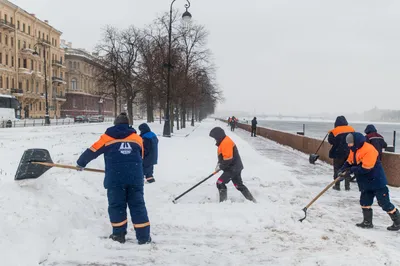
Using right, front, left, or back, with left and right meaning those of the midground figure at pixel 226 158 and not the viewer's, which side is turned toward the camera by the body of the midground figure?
left

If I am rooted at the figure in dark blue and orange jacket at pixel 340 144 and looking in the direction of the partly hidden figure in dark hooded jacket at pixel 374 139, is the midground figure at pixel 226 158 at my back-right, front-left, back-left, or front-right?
back-right

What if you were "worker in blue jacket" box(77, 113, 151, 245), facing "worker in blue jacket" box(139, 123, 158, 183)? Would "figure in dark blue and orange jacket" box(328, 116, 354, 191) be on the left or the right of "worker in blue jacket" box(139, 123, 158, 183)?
right

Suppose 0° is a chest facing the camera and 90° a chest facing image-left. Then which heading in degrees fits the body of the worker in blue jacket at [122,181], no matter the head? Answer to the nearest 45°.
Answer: approximately 180°

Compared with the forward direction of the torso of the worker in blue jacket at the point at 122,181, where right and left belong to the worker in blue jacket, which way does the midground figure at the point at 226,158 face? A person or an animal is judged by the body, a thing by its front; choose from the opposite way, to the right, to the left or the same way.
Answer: to the left

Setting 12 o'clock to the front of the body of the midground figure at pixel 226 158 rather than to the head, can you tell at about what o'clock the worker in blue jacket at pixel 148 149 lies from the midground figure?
The worker in blue jacket is roughly at 1 o'clock from the midground figure.

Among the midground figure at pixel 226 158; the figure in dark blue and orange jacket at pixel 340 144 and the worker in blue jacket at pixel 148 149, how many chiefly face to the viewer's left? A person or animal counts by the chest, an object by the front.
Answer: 2

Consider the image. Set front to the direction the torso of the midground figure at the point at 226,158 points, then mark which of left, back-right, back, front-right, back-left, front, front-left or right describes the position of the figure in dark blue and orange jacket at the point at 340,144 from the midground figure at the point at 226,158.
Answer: back-right

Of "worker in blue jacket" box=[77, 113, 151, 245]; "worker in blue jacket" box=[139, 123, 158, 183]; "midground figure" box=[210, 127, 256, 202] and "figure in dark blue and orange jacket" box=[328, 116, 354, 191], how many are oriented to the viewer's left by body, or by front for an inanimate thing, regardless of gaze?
2

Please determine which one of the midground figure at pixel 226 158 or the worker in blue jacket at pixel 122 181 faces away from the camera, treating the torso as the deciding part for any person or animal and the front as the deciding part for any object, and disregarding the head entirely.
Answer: the worker in blue jacket
